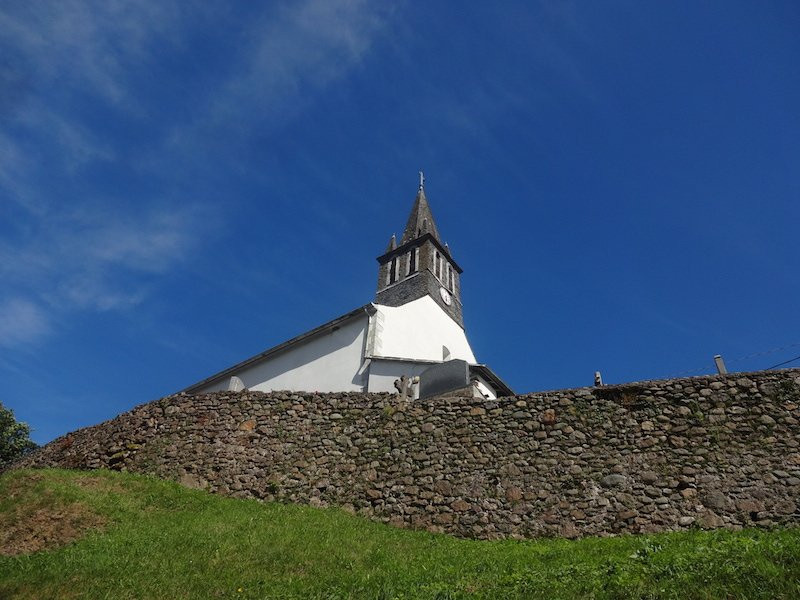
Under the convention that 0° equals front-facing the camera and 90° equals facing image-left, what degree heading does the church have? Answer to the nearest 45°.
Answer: approximately 315°
